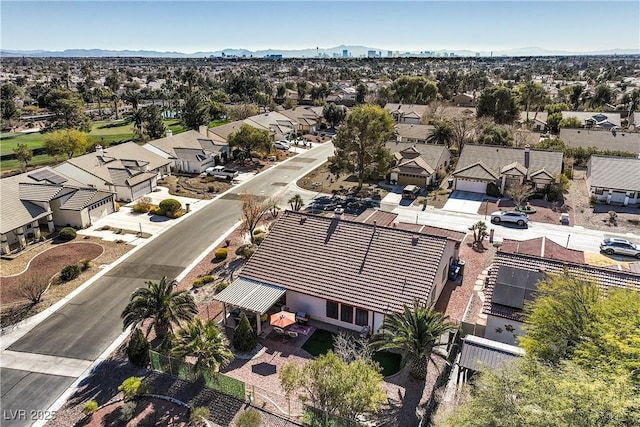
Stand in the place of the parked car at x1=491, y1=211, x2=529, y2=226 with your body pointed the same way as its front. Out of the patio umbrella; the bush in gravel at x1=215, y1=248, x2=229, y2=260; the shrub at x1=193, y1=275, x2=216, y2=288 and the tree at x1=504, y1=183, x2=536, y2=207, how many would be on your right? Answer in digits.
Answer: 1

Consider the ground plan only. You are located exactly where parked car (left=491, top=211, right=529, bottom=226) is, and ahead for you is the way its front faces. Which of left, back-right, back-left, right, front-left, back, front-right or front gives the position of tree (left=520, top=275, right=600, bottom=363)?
left

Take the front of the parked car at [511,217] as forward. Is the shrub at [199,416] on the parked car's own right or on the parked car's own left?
on the parked car's own left

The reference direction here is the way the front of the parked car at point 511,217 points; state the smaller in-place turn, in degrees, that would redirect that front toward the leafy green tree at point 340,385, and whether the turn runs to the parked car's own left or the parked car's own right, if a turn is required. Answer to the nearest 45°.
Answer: approximately 90° to the parked car's own left

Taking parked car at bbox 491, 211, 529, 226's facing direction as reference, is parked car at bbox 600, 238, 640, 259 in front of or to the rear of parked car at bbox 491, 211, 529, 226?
to the rear

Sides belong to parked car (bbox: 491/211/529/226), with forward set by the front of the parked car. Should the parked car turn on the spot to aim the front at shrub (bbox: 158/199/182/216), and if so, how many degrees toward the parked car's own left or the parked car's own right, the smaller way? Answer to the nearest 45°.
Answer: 0° — it already faces it

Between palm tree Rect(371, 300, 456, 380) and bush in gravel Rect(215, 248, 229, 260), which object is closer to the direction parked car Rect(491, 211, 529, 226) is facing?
the bush in gravel

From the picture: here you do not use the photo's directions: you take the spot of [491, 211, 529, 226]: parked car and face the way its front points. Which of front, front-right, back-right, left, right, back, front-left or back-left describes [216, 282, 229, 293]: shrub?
front-left

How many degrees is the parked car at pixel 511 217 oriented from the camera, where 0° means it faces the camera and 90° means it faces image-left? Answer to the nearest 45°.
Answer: approximately 90°

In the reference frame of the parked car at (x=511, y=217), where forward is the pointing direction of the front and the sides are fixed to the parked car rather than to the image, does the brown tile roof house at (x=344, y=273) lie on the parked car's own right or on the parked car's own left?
on the parked car's own left

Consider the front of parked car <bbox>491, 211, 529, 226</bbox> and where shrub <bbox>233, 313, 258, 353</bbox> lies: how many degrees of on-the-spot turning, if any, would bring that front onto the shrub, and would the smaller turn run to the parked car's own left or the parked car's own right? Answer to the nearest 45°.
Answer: approximately 45° to the parked car's own left

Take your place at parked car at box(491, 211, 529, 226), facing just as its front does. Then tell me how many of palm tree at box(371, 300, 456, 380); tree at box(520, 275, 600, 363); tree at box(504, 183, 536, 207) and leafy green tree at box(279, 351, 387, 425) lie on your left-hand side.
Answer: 3
